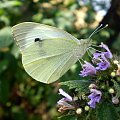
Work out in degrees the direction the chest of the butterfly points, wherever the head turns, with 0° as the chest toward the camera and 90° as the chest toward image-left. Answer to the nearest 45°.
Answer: approximately 270°
